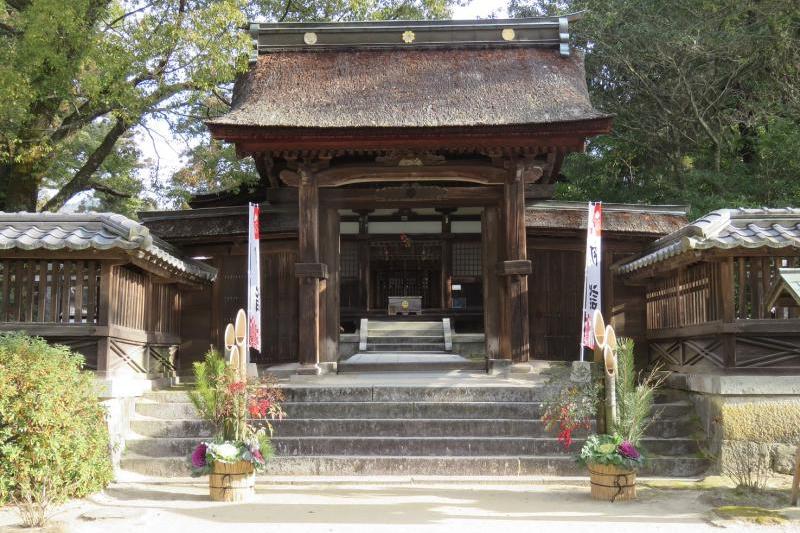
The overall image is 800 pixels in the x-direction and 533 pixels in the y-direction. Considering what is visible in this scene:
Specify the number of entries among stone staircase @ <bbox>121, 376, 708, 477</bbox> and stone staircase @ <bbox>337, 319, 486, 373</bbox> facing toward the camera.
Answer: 2

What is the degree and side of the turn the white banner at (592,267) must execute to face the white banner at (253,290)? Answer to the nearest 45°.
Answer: approximately 90° to its right

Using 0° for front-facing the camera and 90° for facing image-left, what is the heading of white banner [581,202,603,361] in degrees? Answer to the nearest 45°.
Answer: approximately 0°

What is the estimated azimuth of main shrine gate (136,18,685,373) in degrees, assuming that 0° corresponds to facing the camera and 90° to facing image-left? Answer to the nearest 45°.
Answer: approximately 0°

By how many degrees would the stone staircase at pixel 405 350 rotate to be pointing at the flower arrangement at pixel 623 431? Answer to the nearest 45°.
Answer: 0° — it already faces it

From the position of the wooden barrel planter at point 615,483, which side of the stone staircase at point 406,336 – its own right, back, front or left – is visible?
front

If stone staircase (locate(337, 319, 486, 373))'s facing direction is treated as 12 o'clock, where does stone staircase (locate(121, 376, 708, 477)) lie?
stone staircase (locate(121, 376, 708, 477)) is roughly at 12 o'clock from stone staircase (locate(337, 319, 486, 373)).

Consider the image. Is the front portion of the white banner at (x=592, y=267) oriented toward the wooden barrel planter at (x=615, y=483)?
yes
